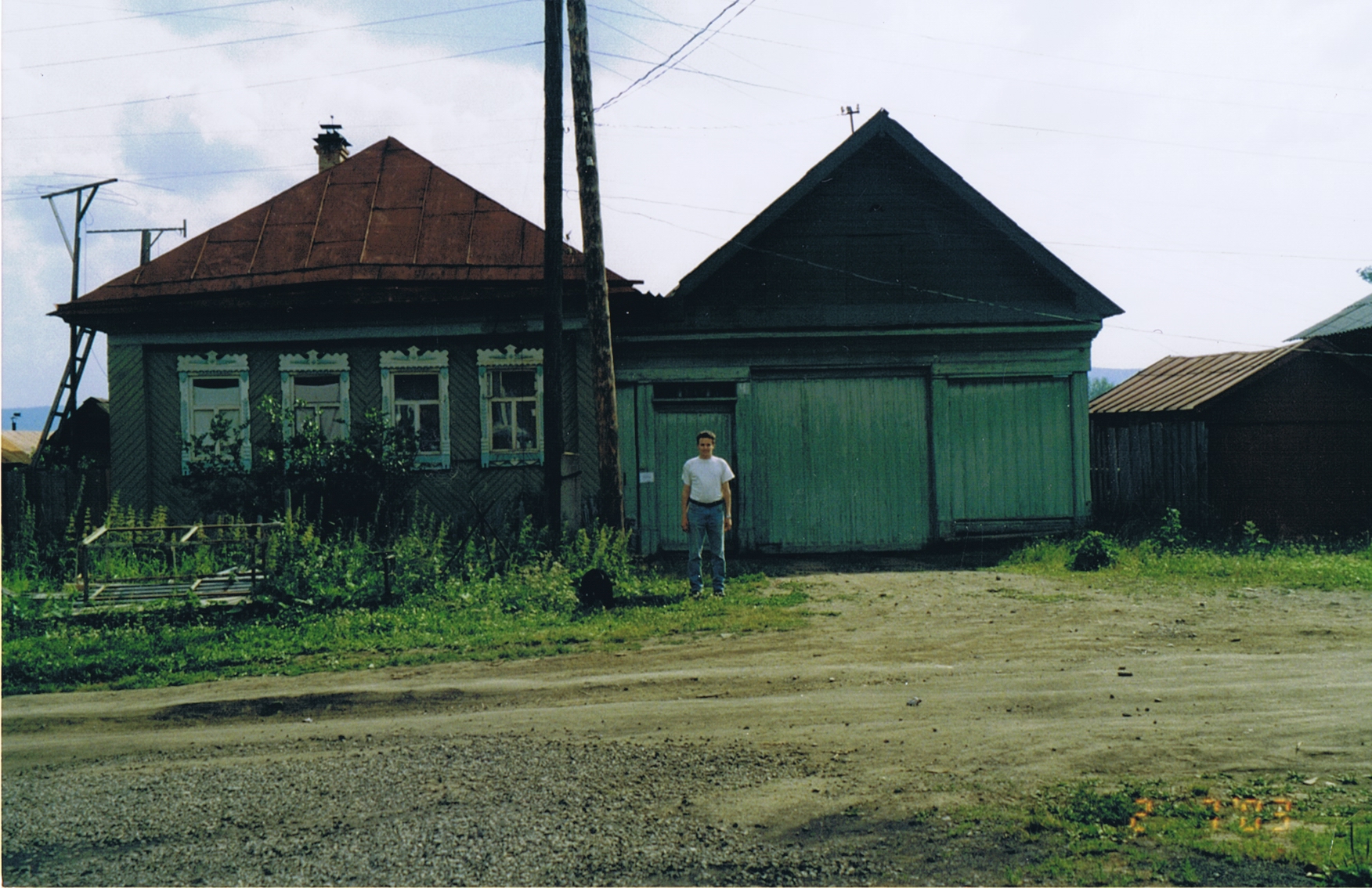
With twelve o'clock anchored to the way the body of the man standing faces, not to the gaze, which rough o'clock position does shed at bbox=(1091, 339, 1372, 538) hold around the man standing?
The shed is roughly at 8 o'clock from the man standing.

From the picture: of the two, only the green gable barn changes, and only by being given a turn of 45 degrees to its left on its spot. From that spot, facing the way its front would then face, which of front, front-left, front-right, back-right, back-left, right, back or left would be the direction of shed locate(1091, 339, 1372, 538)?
front-left

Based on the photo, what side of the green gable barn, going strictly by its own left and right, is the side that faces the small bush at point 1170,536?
left

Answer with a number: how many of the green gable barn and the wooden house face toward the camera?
2

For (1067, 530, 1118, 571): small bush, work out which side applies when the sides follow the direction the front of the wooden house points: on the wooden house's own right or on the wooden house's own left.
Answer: on the wooden house's own left

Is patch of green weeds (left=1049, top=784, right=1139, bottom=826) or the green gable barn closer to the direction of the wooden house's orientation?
the patch of green weeds

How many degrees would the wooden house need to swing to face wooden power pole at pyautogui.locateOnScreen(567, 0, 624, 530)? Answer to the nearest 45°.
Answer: approximately 45° to its left

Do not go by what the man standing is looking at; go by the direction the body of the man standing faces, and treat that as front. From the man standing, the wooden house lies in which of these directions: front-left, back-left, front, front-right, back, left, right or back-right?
back-right

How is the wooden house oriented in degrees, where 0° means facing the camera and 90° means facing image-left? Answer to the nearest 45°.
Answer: approximately 0°
